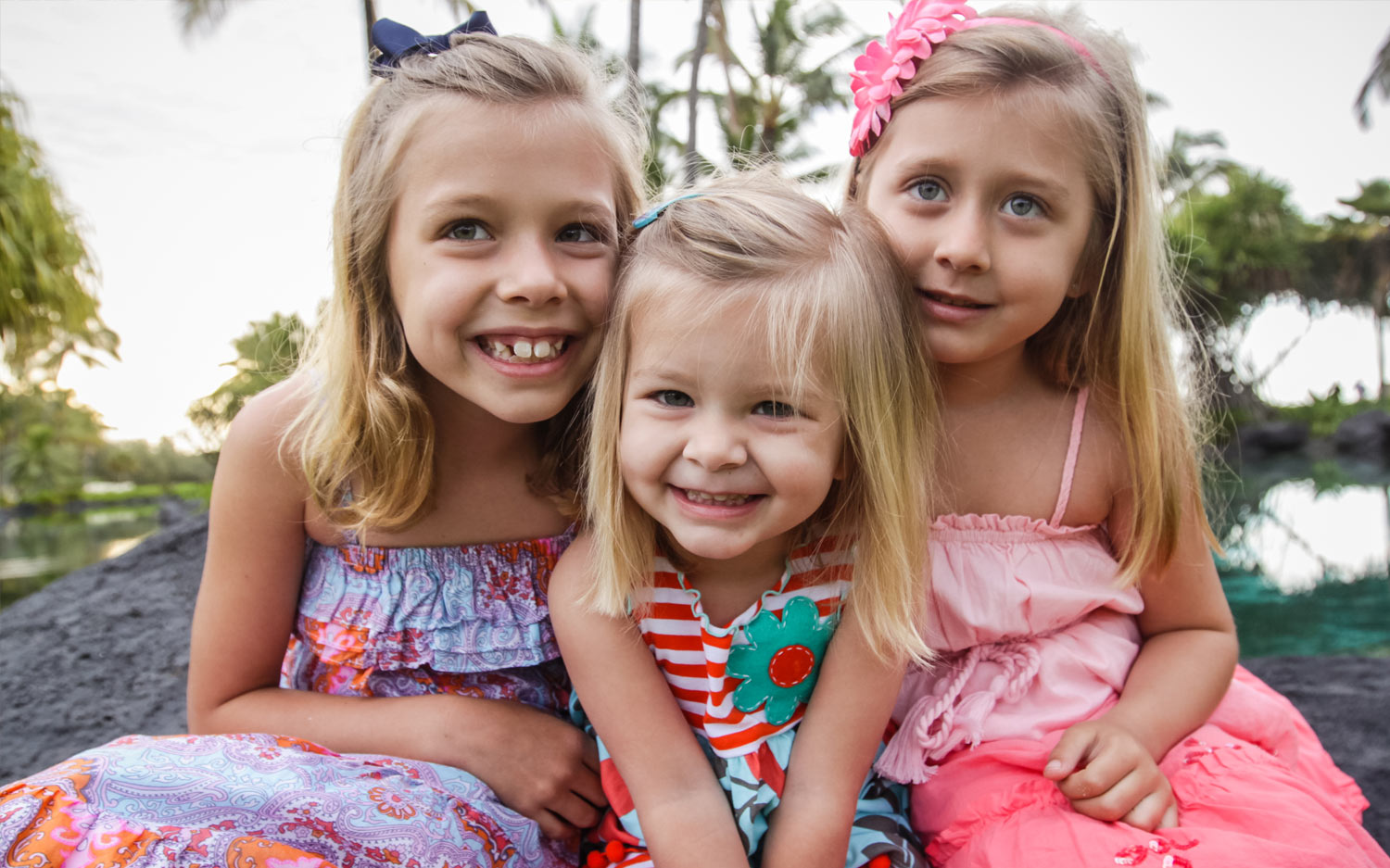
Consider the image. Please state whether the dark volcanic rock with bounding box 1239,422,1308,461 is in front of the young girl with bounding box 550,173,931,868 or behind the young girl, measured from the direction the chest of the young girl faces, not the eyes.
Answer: behind

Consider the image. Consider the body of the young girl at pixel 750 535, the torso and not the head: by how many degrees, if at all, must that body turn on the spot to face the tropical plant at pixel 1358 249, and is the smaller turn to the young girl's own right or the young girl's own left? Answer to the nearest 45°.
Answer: approximately 135° to the young girl's own left

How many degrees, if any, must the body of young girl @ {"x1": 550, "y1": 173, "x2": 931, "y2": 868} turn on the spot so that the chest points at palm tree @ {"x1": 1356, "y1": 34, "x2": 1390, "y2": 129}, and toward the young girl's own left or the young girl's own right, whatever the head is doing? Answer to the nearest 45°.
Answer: approximately 135° to the young girl's own left

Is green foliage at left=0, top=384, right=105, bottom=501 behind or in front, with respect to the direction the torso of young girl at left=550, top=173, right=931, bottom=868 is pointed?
behind

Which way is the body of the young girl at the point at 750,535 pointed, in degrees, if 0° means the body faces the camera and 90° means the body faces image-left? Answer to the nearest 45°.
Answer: approximately 0°
